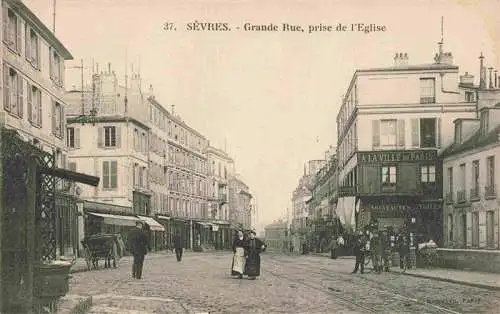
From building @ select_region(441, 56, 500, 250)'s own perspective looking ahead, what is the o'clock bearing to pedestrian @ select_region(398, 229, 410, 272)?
The pedestrian is roughly at 11 o'clock from the building.

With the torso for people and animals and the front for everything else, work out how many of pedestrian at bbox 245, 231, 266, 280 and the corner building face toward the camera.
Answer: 2

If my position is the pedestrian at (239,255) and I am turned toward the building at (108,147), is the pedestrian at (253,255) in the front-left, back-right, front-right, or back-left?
back-right

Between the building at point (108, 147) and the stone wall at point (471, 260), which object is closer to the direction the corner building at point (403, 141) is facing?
the stone wall

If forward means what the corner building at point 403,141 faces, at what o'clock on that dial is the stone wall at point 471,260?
The stone wall is roughly at 12 o'clock from the corner building.

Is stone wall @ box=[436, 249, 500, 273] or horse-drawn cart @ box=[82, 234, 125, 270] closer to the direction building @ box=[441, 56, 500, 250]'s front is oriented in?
the horse-drawn cart

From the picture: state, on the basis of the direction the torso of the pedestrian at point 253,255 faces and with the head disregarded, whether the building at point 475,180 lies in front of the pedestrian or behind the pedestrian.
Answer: behind

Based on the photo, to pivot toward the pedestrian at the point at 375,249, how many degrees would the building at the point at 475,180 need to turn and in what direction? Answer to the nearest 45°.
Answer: approximately 45° to its left

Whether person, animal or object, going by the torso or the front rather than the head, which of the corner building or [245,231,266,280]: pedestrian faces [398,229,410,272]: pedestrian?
the corner building
